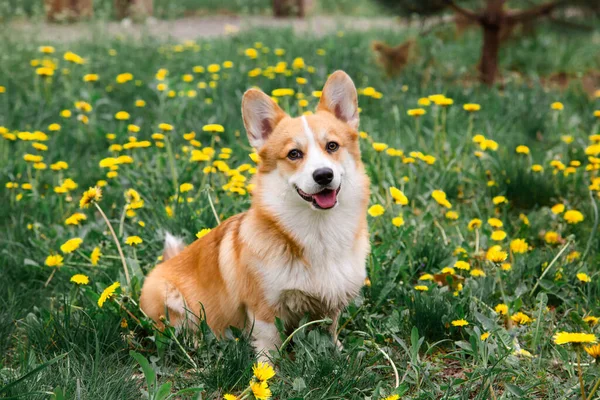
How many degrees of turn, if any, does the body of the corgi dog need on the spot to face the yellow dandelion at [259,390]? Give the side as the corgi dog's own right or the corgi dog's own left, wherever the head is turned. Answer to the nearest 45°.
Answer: approximately 45° to the corgi dog's own right

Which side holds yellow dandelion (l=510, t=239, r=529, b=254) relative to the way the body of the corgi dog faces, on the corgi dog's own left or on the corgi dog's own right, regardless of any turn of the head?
on the corgi dog's own left

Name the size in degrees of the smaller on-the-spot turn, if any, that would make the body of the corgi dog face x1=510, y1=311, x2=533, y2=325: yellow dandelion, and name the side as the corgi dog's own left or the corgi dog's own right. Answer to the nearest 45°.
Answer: approximately 45° to the corgi dog's own left

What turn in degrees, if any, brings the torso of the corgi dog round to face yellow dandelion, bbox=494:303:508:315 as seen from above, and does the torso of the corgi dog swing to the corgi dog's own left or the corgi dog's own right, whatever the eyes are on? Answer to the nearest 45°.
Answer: approximately 45° to the corgi dog's own left

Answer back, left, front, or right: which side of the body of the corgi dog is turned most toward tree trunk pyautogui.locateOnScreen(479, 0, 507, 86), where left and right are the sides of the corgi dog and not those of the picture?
left

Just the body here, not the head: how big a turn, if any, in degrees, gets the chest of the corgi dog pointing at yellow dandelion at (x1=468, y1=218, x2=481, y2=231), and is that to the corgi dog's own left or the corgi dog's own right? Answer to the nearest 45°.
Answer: approximately 90° to the corgi dog's own left

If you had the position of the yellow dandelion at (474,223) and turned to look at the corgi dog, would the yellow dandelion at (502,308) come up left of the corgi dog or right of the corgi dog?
left

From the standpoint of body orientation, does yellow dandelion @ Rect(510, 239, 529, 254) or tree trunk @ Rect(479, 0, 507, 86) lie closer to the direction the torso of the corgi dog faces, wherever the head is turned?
the yellow dandelion

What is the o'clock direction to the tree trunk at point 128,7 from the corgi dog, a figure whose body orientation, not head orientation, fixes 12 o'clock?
The tree trunk is roughly at 7 o'clock from the corgi dog.

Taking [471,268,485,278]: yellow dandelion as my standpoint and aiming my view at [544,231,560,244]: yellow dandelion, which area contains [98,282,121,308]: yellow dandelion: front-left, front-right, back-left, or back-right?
back-left

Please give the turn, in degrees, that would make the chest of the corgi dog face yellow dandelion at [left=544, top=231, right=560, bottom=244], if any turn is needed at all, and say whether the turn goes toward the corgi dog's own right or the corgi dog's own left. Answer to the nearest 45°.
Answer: approximately 90° to the corgi dog's own left

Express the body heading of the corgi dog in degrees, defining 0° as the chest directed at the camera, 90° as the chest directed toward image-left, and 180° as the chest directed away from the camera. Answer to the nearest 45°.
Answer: approximately 315°

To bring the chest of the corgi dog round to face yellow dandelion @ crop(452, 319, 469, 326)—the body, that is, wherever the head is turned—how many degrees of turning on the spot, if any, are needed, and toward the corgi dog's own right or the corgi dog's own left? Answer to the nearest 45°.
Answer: approximately 45° to the corgi dog's own left
